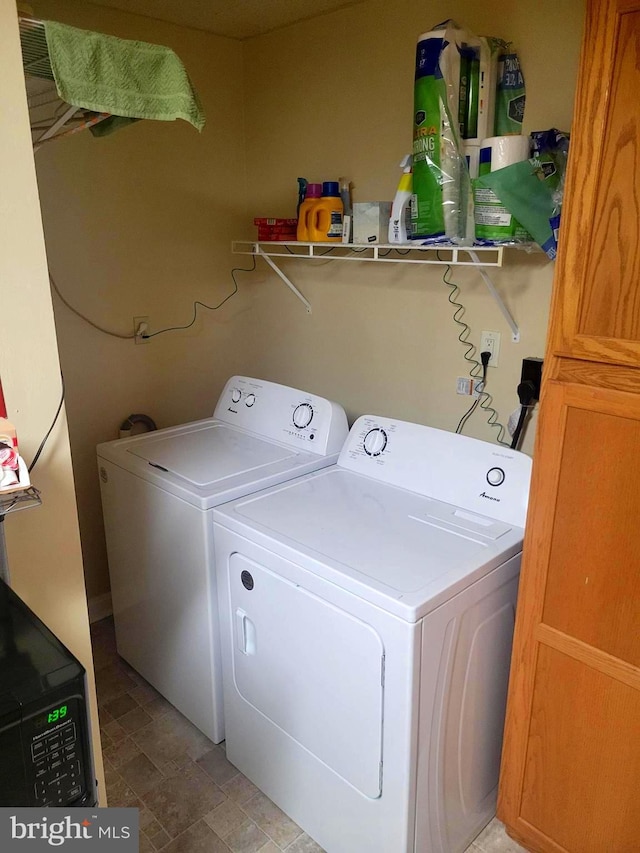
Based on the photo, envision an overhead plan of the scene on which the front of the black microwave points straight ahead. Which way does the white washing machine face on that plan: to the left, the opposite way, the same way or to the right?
to the right

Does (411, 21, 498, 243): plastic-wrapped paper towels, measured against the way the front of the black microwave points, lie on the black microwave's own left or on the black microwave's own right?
on the black microwave's own left

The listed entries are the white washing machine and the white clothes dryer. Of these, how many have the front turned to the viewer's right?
0

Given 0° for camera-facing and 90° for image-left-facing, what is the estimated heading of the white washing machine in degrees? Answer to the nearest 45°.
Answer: approximately 45°

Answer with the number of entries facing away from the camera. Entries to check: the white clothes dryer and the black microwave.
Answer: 0

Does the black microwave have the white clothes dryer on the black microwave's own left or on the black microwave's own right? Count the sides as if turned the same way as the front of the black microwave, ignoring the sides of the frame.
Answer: on the black microwave's own left

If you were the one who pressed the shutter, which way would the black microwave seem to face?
facing the viewer and to the right of the viewer

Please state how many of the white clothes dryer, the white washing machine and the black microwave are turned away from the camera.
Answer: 0

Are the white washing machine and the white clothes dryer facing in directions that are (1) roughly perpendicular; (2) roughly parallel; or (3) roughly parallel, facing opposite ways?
roughly parallel

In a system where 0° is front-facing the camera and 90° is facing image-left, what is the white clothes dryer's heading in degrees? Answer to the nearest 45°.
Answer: approximately 45°

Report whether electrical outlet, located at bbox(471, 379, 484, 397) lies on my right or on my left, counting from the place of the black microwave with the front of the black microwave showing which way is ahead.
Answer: on my left
